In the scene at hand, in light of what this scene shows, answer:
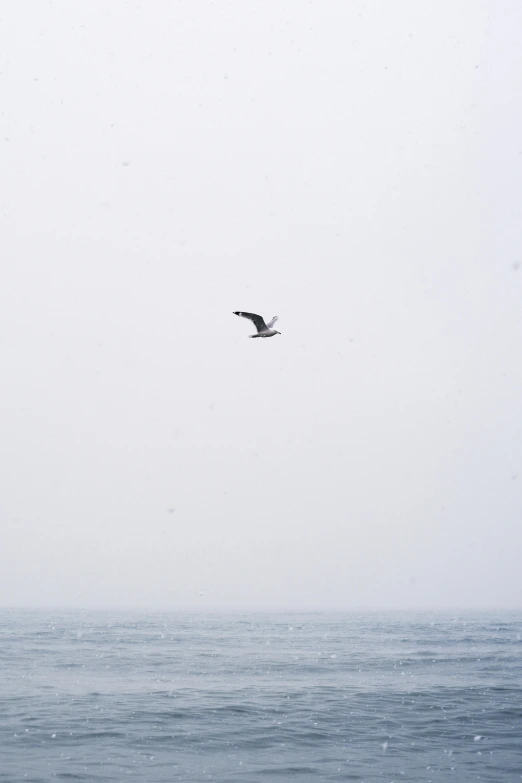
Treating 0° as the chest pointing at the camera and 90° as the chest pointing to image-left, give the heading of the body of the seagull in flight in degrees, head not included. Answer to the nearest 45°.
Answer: approximately 270°
